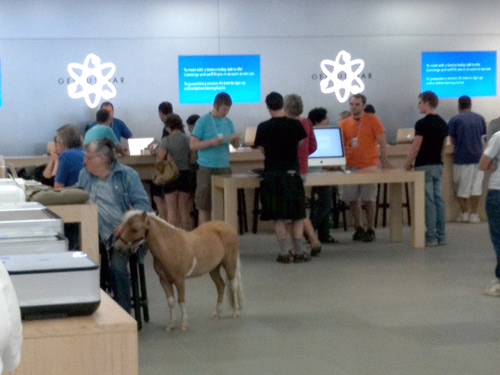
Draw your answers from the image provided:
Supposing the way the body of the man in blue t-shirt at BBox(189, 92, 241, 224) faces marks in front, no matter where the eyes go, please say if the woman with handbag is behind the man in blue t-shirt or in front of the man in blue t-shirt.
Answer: behind

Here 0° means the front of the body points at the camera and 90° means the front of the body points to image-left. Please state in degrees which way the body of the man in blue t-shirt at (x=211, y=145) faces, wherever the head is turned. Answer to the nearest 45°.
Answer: approximately 315°

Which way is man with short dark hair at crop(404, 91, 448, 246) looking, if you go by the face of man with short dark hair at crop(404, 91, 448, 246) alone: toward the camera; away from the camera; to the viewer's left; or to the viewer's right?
to the viewer's left

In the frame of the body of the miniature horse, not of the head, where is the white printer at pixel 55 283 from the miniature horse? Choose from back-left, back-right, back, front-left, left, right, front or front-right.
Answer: front-left

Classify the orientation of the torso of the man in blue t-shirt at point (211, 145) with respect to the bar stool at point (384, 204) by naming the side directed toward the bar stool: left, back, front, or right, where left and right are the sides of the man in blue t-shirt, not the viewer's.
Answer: left

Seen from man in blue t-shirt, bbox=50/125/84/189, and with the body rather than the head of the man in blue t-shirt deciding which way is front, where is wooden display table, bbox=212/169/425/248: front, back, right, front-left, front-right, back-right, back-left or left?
back

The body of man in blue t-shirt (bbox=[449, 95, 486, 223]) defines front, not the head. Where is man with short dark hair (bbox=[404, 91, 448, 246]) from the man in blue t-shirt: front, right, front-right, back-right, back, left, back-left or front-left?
back

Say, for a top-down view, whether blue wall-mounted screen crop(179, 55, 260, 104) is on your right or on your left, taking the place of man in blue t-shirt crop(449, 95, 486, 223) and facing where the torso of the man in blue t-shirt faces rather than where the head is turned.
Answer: on your left

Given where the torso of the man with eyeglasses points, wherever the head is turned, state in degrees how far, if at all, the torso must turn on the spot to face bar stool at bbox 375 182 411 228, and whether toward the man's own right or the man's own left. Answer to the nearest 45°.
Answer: approximately 180°

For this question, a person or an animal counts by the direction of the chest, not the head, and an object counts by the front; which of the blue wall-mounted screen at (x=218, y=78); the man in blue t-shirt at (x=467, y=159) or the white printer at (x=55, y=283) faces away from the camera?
the man in blue t-shirt

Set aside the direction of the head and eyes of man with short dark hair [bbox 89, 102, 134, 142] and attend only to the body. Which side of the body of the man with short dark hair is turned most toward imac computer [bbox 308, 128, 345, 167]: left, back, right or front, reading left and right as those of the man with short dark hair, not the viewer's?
left

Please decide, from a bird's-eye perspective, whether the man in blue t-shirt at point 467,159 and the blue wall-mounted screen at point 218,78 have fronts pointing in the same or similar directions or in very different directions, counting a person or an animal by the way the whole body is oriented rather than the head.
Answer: very different directions
